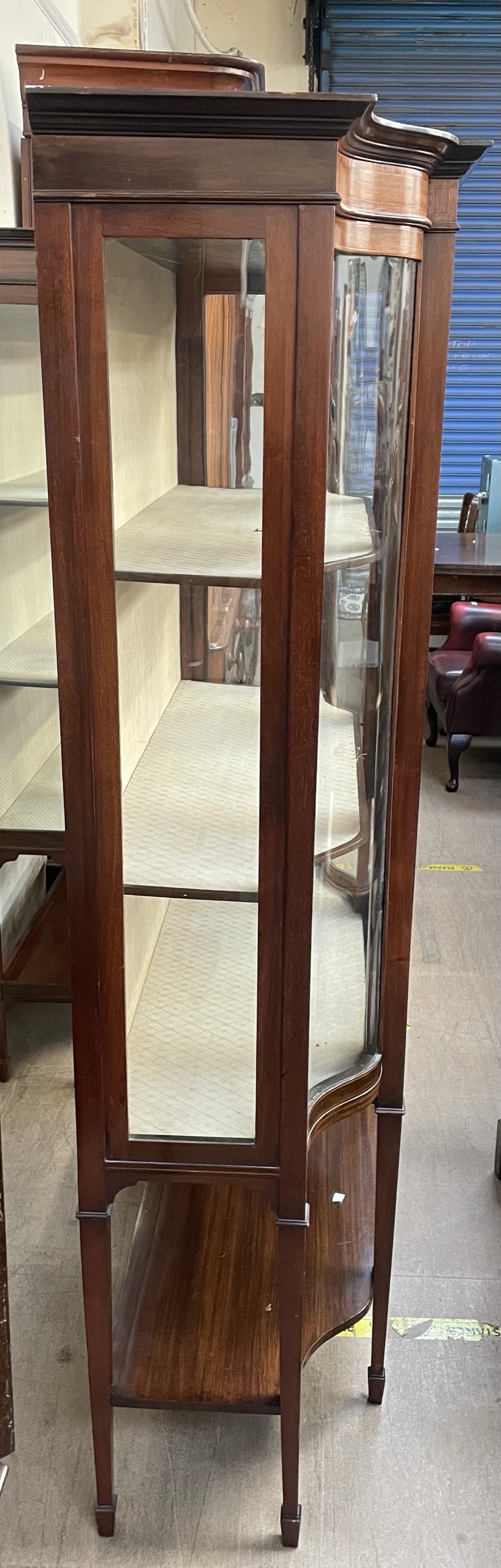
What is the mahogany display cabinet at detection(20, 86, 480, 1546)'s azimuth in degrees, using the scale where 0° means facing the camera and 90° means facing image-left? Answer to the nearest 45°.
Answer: approximately 270°

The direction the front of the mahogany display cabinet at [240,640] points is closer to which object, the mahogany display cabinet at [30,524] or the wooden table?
the wooden table

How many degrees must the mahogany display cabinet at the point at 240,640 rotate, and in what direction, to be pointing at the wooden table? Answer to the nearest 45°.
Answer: approximately 90° to its left

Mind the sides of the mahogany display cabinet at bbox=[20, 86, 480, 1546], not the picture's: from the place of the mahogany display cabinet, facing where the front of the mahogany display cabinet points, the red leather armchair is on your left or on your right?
on your left

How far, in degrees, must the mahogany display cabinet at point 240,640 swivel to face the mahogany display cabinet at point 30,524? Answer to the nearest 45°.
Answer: approximately 90° to its left

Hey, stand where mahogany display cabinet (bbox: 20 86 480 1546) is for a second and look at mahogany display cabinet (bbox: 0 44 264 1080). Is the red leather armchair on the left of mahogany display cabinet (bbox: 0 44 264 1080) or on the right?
right
